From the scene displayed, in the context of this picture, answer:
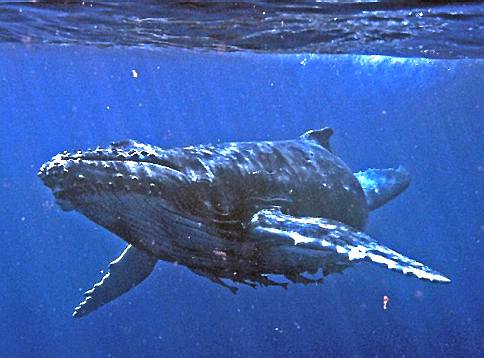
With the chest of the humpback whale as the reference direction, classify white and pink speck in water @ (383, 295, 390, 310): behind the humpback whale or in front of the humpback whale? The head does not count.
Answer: behind

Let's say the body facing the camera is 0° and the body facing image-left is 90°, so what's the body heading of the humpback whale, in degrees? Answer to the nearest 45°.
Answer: approximately 45°
